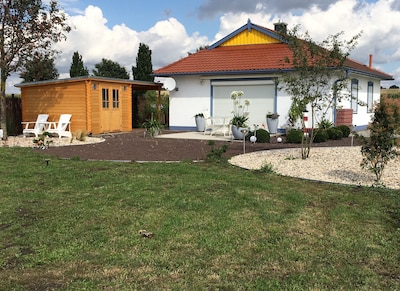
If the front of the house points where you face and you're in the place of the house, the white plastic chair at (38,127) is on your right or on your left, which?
on your right

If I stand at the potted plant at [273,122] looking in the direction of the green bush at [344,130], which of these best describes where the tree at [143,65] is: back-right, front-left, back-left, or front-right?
back-left

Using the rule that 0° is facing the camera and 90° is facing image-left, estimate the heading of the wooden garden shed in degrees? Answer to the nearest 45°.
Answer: approximately 315°

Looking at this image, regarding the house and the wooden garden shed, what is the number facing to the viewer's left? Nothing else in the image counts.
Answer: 0

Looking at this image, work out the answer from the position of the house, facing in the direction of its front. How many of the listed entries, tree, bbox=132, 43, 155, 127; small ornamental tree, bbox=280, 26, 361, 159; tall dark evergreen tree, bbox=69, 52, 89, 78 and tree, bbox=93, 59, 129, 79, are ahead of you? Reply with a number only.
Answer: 1

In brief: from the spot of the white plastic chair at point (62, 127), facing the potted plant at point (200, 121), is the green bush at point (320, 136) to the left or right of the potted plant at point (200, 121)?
right

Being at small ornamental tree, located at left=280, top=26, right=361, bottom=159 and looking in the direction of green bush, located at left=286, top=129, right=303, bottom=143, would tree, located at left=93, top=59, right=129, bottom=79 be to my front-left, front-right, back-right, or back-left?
front-left

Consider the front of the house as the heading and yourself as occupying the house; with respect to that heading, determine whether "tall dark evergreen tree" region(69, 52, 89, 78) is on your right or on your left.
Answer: on your right

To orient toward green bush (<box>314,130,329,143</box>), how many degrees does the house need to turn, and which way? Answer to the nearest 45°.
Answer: approximately 45° to its left

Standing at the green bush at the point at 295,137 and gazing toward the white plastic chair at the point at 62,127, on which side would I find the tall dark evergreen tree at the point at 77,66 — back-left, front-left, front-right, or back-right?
front-right

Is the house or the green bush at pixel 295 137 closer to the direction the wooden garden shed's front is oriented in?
the green bush

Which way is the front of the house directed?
toward the camera
